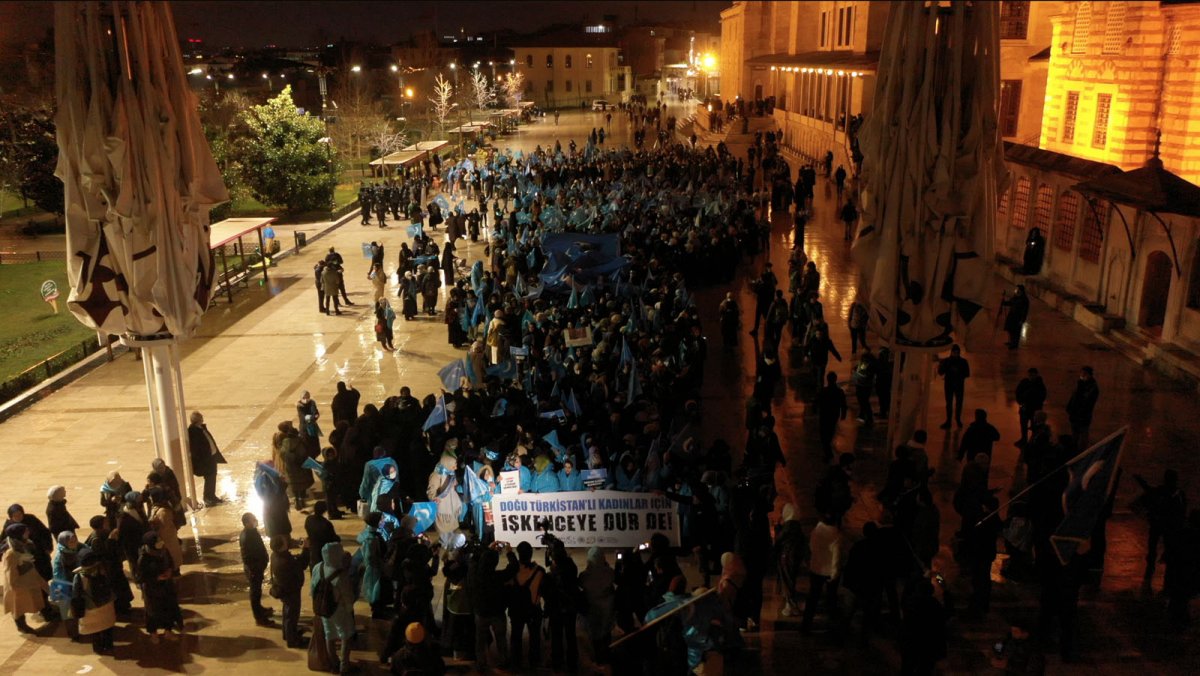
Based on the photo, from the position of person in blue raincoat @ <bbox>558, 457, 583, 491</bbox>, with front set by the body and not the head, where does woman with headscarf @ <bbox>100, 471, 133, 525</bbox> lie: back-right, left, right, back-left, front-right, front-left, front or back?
right

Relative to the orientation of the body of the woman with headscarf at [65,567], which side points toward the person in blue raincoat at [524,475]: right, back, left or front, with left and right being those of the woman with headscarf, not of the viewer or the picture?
front

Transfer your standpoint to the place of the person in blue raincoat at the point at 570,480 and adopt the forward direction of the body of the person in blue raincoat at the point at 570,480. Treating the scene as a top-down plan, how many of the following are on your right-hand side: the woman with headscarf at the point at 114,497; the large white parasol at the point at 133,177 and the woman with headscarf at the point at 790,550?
2

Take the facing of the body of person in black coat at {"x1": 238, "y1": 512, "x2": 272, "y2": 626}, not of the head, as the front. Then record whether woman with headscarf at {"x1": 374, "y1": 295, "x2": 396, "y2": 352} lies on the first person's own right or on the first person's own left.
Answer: on the first person's own left

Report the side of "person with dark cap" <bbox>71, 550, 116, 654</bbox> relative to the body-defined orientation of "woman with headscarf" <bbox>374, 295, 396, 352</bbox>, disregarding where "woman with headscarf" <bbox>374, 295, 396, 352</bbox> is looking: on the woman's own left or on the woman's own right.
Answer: on the woman's own right

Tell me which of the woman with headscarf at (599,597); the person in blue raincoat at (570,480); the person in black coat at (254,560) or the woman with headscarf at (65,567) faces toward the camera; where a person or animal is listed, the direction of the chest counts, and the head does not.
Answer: the person in blue raincoat

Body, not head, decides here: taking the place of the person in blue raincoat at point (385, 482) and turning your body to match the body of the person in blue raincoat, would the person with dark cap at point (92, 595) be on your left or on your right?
on your right

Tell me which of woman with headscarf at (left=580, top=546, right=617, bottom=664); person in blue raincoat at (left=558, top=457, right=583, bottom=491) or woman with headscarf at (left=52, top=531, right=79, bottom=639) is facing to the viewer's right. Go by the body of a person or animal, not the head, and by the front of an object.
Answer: woman with headscarf at (left=52, top=531, right=79, bottom=639)

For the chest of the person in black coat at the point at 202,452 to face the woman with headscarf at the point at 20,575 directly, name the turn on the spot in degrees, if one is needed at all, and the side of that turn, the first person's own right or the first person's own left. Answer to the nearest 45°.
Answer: approximately 90° to the first person's own right

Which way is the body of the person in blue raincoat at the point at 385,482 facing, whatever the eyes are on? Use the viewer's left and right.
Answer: facing the viewer and to the right of the viewer

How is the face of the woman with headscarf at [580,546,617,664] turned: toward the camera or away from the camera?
away from the camera

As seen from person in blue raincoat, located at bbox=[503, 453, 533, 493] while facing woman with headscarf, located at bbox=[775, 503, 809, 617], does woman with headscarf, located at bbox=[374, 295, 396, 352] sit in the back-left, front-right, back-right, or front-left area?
back-left

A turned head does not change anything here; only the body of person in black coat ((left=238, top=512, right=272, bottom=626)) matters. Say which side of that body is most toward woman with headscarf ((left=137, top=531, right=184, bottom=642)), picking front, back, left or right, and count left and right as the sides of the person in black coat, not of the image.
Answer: back

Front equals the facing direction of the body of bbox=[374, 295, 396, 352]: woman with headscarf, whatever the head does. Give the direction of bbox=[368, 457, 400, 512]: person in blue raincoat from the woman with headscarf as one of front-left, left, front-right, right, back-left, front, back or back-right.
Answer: front-right

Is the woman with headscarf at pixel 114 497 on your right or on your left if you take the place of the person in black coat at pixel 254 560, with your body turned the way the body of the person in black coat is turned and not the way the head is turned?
on your left

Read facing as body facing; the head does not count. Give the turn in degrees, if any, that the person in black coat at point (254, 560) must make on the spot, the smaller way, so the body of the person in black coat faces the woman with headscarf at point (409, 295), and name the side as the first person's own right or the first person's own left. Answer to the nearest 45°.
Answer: approximately 90° to the first person's own left

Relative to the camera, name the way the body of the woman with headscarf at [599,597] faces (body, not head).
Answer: away from the camera

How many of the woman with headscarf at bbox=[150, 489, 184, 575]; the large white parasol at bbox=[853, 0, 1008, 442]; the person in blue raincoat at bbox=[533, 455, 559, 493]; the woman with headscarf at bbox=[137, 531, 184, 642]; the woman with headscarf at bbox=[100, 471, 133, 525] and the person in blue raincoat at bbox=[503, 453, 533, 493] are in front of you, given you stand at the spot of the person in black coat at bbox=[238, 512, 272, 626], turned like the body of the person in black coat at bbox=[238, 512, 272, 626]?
3

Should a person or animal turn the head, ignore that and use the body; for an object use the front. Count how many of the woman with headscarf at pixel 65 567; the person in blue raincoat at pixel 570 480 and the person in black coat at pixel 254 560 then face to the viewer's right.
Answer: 2

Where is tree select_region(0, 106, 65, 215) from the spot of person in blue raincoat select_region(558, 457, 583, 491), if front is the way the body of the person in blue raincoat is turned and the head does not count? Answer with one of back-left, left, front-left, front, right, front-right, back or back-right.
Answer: back-right
